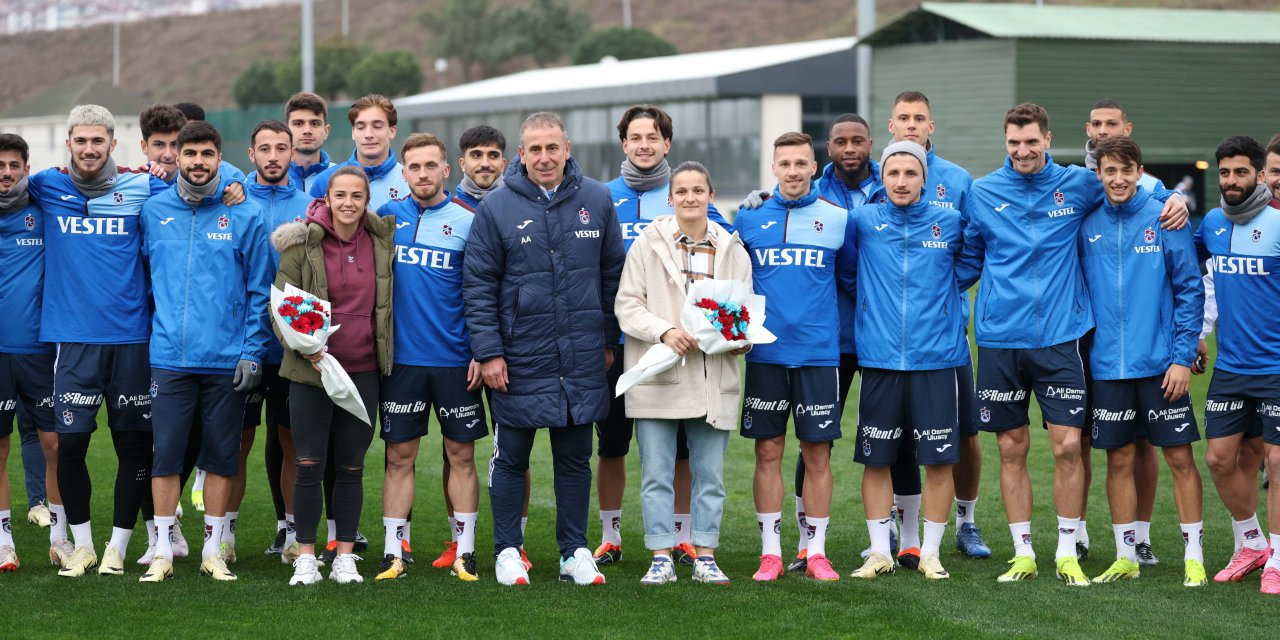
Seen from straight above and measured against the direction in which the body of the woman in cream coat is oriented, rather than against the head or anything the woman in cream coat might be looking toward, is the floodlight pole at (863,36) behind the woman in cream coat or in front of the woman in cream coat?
behind

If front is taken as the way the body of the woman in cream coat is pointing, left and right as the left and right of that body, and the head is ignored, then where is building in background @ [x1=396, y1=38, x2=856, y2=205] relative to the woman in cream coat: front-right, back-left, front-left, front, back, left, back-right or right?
back

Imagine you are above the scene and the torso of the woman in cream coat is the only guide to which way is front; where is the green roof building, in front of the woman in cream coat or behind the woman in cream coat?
behind

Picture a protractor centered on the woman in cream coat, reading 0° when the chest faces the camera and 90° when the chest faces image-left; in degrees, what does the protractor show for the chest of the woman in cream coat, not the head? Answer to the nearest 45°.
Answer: approximately 0°
